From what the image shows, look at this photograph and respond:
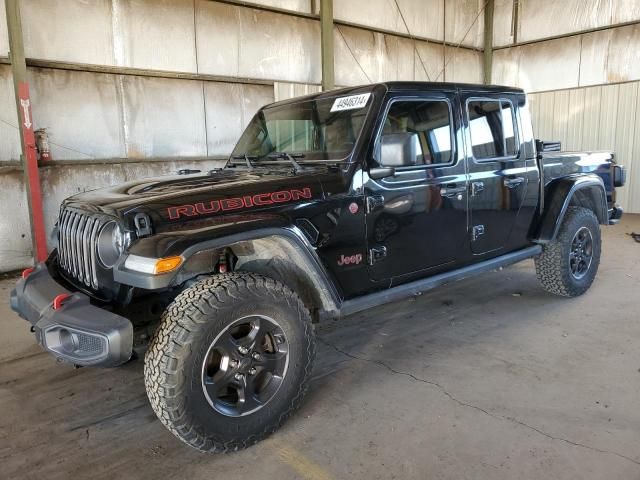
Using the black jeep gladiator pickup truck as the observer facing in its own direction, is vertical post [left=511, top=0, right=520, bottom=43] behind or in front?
behind

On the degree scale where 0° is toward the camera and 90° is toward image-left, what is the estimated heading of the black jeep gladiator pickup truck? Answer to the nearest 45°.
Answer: approximately 45°

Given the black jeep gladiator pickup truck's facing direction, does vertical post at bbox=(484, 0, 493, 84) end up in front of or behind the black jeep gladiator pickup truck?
behind

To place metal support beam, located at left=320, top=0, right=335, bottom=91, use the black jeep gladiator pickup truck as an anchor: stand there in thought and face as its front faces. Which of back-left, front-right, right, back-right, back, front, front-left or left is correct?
back-right

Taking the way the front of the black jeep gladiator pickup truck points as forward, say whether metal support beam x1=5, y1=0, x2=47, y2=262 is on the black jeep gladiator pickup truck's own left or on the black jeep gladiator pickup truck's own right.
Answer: on the black jeep gladiator pickup truck's own right

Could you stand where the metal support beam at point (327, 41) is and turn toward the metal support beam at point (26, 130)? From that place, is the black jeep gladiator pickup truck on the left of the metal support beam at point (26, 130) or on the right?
left
